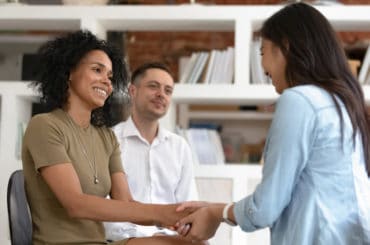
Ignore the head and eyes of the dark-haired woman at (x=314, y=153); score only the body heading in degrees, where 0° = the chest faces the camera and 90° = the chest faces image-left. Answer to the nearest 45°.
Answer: approximately 135°

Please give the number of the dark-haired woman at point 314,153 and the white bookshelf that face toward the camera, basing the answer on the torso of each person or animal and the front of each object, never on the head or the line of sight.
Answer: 1

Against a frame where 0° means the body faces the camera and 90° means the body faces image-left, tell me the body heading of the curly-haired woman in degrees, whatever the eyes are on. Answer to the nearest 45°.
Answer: approximately 315°

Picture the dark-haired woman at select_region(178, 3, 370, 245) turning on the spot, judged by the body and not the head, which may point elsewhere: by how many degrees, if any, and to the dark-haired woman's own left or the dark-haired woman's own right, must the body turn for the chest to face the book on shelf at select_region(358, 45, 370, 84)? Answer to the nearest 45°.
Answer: approximately 45° to the dark-haired woman's own right

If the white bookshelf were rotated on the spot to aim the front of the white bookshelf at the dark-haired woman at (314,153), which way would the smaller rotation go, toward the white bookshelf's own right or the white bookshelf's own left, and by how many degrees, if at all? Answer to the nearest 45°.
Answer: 0° — it already faces them

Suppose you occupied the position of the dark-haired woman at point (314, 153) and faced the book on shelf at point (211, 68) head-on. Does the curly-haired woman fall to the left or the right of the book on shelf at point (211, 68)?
left

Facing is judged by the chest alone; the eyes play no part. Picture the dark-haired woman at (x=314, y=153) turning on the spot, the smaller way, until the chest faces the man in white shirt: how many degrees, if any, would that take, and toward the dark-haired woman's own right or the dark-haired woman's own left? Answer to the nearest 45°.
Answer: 0° — they already face them

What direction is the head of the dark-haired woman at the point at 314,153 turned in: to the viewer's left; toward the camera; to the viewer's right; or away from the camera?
to the viewer's left

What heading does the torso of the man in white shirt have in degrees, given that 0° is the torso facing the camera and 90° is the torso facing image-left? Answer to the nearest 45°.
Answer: approximately 315°

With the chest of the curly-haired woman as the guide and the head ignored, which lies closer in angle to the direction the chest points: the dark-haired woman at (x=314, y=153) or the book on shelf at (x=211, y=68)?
the dark-haired woman

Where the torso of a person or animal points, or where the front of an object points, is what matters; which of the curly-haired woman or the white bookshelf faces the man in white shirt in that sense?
the white bookshelf

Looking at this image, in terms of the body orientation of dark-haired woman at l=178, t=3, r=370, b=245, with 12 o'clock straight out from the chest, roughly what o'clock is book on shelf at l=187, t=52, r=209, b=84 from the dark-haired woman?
The book on shelf is roughly at 1 o'clock from the dark-haired woman.

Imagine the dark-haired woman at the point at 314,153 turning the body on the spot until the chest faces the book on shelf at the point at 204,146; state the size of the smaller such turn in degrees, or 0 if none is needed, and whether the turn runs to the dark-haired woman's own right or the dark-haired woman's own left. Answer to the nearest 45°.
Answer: approximately 45° to the dark-haired woman's own right
